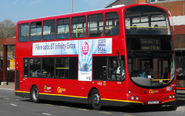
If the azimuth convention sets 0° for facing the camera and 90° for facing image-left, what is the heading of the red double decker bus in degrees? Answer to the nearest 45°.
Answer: approximately 315°
